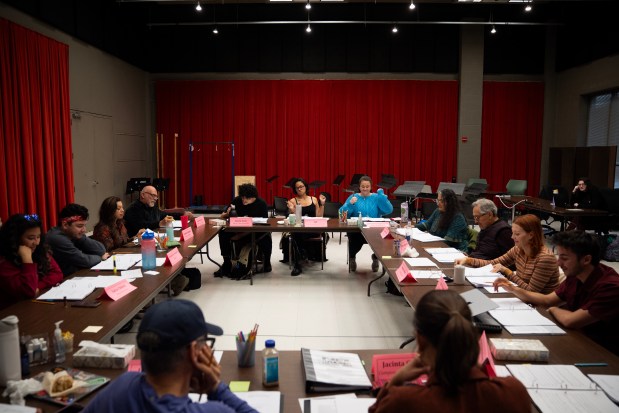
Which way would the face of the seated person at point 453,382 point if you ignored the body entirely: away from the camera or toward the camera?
away from the camera

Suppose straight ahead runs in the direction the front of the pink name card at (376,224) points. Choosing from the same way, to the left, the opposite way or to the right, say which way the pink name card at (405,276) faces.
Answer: to the right

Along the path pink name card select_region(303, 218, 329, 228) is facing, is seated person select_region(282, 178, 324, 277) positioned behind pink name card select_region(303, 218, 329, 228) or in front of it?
behind

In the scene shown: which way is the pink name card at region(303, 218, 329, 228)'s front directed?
toward the camera

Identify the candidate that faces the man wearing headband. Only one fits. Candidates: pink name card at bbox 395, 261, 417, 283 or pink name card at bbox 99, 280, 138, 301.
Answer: pink name card at bbox 395, 261, 417, 283

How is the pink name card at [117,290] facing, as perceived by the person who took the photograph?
facing the viewer and to the right of the viewer

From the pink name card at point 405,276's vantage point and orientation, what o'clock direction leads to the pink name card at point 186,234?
the pink name card at point 186,234 is roughly at 1 o'clock from the pink name card at point 405,276.

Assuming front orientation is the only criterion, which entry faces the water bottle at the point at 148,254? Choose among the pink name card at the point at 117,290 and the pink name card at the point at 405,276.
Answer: the pink name card at the point at 405,276

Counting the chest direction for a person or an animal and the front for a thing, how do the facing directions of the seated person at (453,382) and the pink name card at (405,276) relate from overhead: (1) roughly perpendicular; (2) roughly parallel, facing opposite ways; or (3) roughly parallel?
roughly perpendicular

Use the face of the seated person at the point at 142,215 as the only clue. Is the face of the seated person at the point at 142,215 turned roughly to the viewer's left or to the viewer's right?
to the viewer's right

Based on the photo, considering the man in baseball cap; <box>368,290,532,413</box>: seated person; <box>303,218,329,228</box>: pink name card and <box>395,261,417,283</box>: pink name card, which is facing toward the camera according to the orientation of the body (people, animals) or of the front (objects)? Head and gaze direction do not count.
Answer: <box>303,218,329,228</box>: pink name card

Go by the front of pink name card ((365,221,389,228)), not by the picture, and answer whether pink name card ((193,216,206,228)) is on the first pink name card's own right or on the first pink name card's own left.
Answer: on the first pink name card's own right

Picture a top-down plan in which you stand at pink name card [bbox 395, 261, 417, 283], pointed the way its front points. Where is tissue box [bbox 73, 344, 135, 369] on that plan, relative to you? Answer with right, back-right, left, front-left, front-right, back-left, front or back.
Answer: front-left

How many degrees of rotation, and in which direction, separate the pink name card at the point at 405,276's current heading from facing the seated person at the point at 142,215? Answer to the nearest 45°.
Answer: approximately 45° to its right

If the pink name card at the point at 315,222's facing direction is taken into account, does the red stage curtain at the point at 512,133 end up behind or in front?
behind

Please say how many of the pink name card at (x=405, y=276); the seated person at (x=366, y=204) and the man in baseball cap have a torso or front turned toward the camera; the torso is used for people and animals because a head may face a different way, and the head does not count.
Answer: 1

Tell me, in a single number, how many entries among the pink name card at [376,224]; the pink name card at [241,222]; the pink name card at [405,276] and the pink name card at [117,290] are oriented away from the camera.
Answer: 0

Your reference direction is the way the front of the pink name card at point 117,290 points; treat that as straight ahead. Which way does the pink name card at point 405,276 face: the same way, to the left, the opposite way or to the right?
the opposite way

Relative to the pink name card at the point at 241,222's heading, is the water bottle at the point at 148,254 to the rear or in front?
in front
